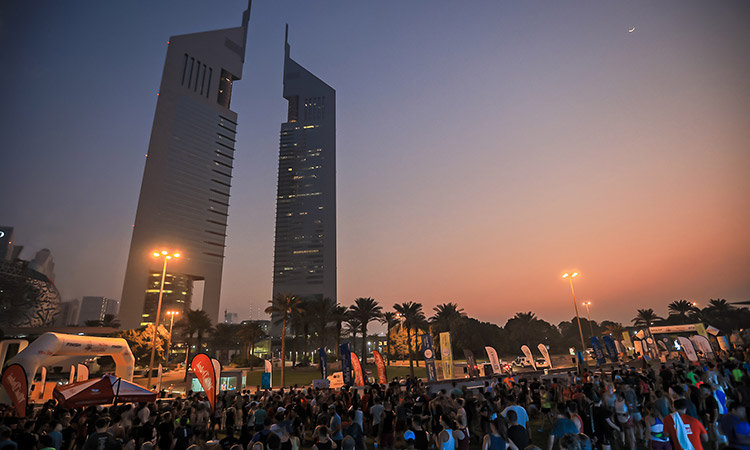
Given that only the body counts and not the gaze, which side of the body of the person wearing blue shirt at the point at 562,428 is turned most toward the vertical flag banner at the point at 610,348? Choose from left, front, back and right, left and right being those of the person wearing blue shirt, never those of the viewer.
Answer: front

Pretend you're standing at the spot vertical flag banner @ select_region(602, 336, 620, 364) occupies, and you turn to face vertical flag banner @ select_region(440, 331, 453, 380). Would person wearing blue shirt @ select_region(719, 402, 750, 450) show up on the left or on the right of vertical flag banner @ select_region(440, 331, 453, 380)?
left

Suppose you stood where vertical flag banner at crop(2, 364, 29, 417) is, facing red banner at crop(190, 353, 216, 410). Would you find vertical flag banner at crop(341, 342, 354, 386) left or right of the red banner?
left

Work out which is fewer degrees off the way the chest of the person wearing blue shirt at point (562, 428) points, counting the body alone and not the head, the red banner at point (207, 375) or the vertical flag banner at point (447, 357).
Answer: the vertical flag banner

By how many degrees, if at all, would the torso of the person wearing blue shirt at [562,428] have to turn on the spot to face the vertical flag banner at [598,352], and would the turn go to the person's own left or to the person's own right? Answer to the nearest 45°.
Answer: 0° — they already face it

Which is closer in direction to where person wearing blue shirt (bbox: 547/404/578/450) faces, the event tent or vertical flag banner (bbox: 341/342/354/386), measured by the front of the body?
the vertical flag banner

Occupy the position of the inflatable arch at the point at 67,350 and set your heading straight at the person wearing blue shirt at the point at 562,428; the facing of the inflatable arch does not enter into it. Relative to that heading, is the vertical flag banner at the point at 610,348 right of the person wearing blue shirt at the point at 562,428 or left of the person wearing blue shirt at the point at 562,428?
left

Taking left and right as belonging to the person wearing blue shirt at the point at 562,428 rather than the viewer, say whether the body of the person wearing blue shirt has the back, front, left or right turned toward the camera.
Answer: back

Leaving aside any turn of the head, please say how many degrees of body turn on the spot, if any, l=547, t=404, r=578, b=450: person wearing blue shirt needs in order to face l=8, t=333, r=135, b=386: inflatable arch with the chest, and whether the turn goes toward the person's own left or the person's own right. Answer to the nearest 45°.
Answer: approximately 90° to the person's own left

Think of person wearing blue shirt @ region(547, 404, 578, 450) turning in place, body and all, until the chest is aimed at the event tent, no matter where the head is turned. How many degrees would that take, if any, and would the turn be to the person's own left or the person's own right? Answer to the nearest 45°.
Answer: approximately 90° to the person's own left

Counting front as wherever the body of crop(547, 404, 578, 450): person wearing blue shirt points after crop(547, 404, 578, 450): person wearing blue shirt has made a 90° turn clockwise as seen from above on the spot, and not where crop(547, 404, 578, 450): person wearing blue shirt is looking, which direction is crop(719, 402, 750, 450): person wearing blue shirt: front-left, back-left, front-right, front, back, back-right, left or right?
front-right

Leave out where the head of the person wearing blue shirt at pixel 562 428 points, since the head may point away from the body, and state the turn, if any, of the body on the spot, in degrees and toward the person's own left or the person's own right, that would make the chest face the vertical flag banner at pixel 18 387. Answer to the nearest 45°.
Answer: approximately 90° to the person's own left

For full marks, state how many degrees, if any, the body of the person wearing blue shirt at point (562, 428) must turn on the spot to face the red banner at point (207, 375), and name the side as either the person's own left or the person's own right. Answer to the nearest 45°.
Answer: approximately 90° to the person's own left

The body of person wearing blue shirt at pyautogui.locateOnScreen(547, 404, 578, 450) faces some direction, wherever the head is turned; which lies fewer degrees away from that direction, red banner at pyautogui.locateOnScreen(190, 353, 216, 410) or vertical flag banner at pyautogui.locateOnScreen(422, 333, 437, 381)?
the vertical flag banner
